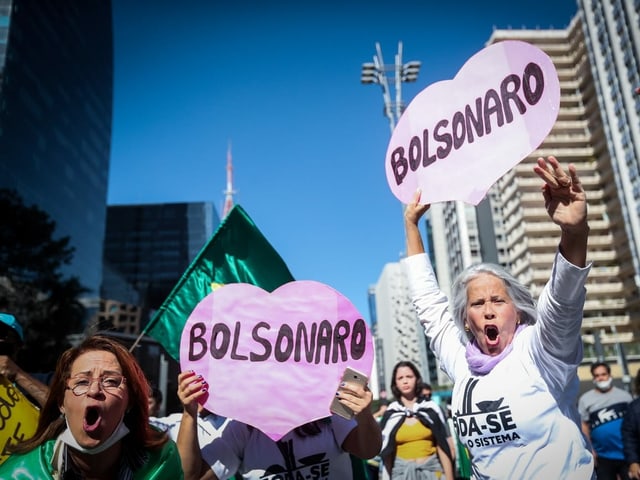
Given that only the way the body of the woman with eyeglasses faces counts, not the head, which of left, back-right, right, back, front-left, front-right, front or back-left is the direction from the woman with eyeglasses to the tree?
back

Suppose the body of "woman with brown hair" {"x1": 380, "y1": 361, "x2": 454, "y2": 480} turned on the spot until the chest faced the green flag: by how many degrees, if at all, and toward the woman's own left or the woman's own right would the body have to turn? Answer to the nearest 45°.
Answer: approximately 45° to the woman's own right

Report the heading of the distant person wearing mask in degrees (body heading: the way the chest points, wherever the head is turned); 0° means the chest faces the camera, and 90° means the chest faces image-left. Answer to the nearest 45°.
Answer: approximately 0°

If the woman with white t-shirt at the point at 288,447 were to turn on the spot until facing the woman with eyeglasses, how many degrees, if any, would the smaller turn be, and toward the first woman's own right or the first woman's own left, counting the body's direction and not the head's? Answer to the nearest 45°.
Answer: approximately 45° to the first woman's own right

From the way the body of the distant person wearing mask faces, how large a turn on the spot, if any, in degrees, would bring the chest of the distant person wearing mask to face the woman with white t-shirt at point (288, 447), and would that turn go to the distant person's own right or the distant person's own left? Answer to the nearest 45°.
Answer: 0° — they already face them

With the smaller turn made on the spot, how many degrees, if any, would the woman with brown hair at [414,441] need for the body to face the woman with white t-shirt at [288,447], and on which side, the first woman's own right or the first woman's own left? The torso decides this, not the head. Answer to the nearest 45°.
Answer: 0° — they already face them
